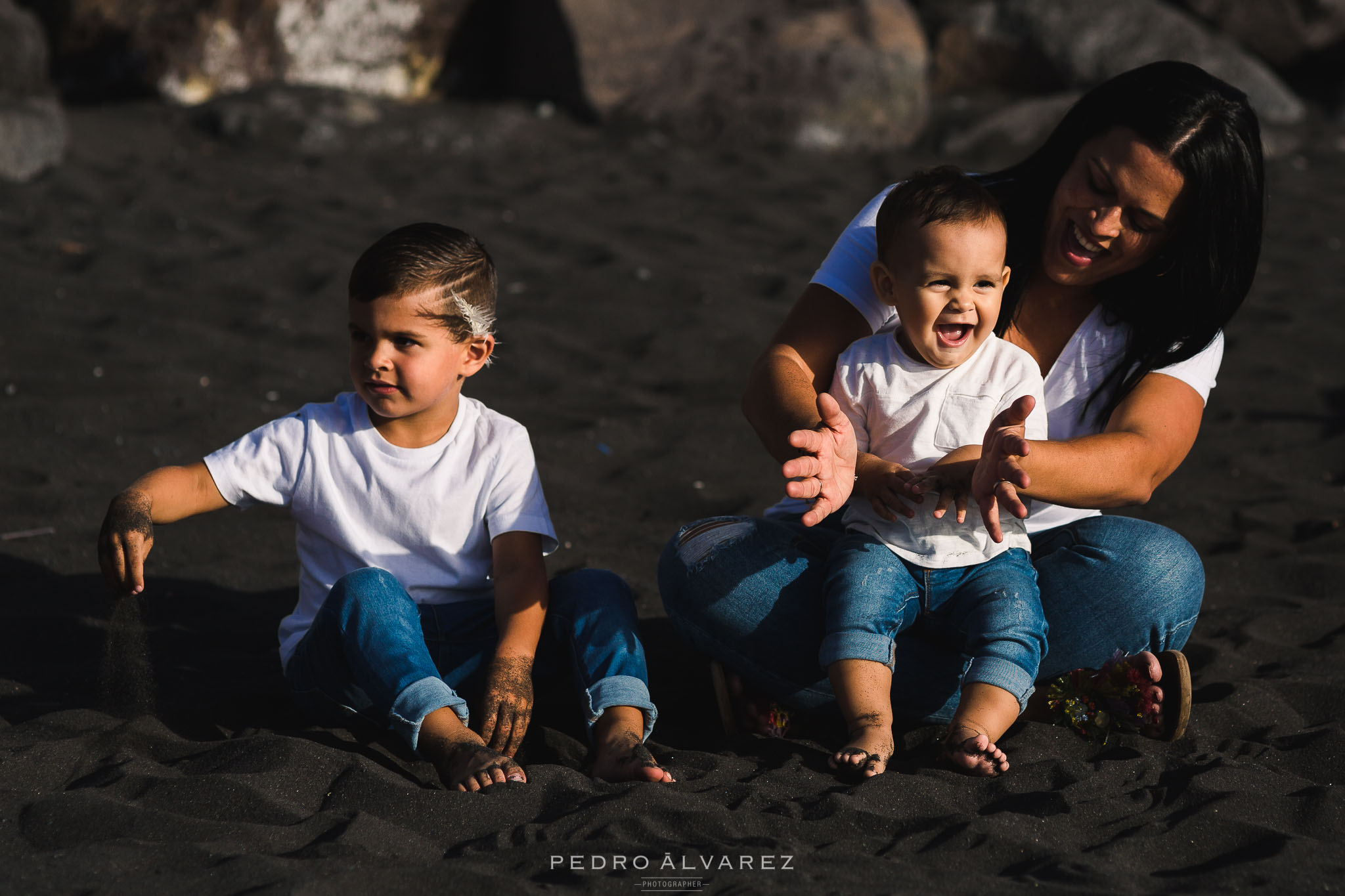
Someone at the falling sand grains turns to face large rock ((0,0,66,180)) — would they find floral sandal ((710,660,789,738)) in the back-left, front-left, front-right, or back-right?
back-right

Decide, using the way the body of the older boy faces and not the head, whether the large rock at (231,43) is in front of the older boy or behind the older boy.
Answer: behind

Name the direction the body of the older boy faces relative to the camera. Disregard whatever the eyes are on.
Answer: toward the camera

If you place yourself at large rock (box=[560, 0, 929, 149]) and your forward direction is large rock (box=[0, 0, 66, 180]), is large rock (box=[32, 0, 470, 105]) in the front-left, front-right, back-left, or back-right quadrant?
front-right

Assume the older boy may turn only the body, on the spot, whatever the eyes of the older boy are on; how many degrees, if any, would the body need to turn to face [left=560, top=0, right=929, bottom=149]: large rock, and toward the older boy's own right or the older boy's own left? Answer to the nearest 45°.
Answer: approximately 180°

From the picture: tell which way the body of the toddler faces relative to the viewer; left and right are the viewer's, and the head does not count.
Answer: facing the viewer

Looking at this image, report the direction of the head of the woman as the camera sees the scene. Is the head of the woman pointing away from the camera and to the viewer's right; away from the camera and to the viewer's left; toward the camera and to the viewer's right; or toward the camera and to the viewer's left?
toward the camera and to the viewer's left

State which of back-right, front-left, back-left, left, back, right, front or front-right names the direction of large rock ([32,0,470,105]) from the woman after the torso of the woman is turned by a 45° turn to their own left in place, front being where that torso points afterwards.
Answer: back

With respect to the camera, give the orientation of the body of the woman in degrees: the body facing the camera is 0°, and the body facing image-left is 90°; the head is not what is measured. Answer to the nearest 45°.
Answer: approximately 0°
